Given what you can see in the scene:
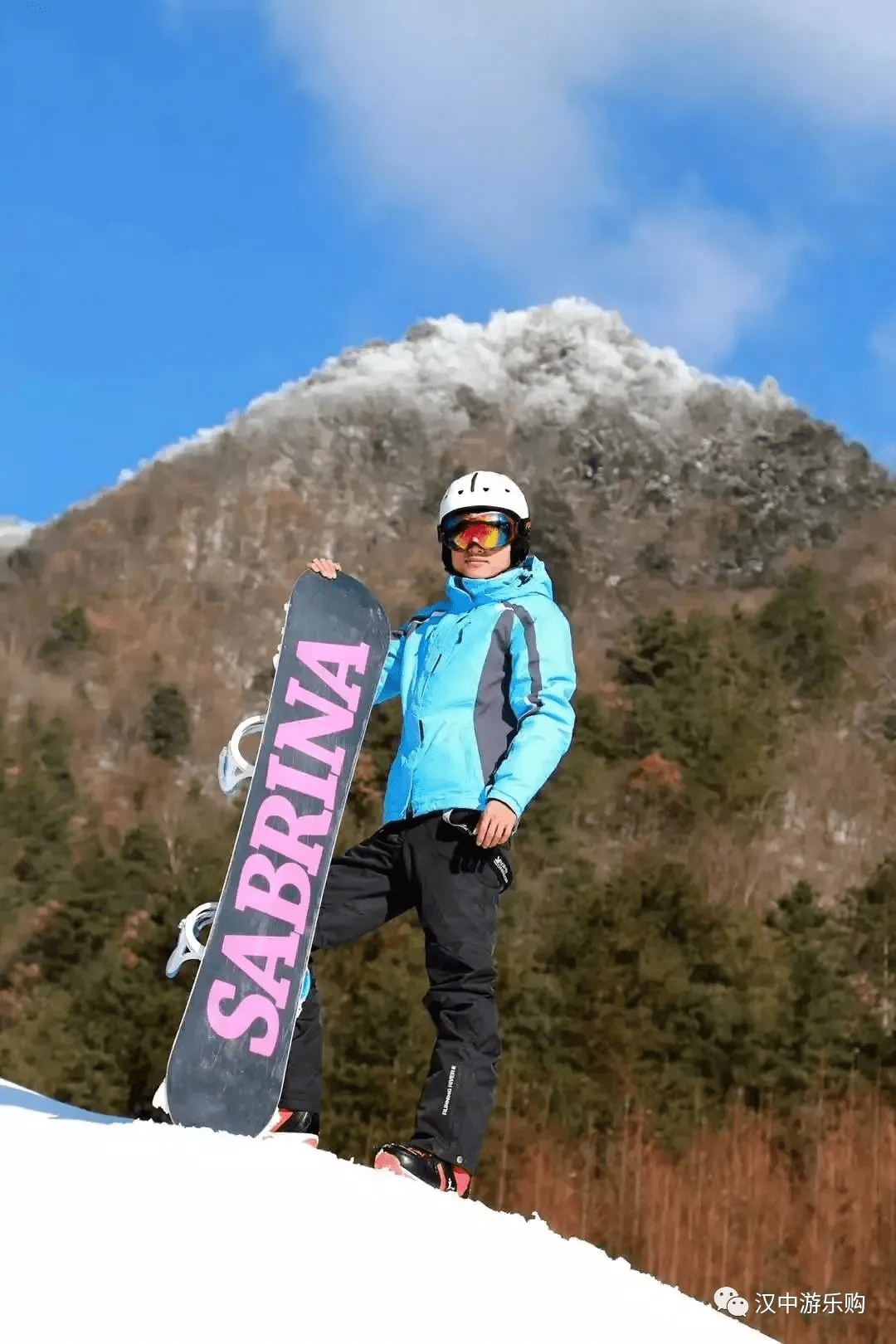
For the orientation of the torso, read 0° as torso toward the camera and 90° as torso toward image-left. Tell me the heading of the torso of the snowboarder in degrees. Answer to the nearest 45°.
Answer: approximately 45°
